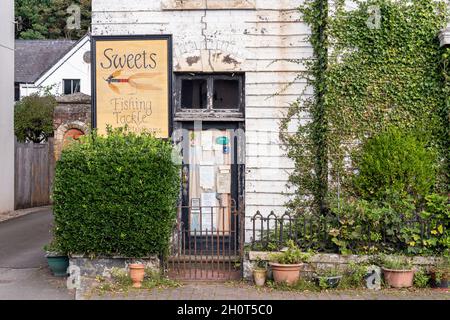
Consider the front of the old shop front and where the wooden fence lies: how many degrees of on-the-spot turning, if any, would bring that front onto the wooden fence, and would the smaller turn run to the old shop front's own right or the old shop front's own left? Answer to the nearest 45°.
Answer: approximately 135° to the old shop front's own right

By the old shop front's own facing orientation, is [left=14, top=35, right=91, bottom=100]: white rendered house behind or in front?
behind

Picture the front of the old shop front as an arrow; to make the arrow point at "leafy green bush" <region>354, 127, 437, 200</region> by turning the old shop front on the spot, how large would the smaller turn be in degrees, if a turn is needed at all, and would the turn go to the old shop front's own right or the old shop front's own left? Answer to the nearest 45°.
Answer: approximately 90° to the old shop front's own left

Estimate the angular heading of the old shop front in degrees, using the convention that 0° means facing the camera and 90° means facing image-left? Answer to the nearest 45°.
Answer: approximately 0°

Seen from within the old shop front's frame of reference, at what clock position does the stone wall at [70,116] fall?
The stone wall is roughly at 5 o'clock from the old shop front.

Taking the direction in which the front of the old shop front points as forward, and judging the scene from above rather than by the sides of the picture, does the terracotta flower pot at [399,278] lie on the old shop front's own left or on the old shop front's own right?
on the old shop front's own left
